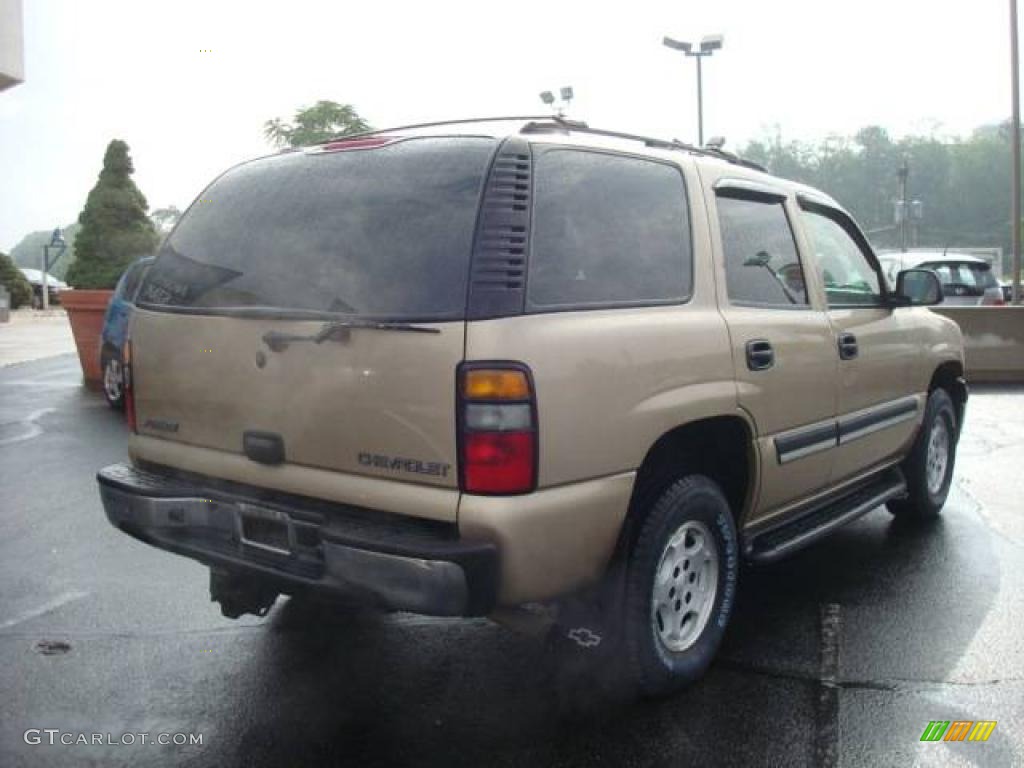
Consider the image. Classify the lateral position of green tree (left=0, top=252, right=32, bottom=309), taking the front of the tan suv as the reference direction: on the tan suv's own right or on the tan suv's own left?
on the tan suv's own left

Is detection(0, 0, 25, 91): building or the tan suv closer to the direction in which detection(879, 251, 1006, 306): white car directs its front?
the building

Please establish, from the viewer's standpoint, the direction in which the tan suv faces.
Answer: facing away from the viewer and to the right of the viewer

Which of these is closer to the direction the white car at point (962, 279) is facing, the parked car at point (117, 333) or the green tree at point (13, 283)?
the green tree

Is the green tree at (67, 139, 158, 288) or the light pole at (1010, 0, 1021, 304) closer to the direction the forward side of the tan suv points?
the light pole

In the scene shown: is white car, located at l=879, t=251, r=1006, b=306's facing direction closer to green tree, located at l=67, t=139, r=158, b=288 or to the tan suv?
the green tree

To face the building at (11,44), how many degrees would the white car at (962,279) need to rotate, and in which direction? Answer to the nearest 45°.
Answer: approximately 45° to its left

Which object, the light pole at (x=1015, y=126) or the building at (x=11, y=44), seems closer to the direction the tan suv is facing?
the light pole

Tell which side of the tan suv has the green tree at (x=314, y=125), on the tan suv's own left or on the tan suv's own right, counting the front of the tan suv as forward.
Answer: on the tan suv's own left
